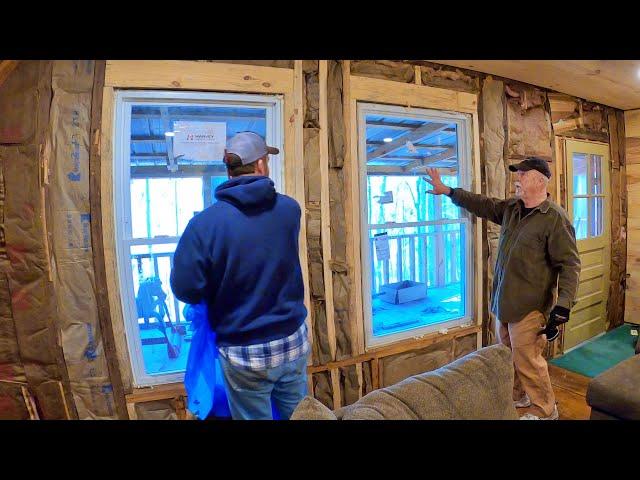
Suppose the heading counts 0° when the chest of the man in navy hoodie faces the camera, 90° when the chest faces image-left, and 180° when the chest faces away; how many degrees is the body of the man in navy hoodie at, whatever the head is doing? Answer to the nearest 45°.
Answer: approximately 225°

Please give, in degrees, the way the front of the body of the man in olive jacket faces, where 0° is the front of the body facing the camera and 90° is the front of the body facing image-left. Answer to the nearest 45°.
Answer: approximately 45°

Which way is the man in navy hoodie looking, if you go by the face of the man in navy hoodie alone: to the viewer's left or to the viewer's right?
to the viewer's right
